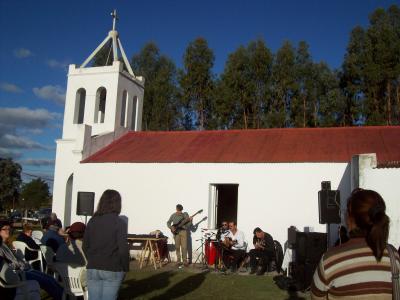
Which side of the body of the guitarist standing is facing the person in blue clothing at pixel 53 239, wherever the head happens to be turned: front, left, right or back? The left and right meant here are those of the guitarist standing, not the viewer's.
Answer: front

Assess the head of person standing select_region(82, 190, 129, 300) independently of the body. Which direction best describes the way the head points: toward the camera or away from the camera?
away from the camera

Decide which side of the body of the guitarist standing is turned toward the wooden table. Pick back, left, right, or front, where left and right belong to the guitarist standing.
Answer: right

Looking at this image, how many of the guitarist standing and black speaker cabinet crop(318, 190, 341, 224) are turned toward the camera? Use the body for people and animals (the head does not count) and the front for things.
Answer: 2

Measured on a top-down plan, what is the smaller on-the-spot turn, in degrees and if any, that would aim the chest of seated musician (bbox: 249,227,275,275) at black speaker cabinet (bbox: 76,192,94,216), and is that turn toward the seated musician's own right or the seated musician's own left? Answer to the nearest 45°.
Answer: approximately 45° to the seated musician's own right

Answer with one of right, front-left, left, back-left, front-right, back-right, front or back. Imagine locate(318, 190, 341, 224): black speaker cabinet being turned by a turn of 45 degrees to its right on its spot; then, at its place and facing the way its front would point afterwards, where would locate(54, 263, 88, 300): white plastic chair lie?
front

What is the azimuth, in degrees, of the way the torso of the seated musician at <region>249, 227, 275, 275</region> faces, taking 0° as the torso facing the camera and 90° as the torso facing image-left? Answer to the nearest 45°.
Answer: approximately 45°

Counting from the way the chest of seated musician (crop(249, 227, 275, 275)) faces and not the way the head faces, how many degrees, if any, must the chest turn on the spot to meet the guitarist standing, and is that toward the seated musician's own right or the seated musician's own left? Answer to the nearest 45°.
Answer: approximately 45° to the seated musician's own right

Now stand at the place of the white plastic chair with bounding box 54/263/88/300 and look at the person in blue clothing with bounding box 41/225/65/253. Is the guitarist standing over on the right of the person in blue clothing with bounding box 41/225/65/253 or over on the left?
right

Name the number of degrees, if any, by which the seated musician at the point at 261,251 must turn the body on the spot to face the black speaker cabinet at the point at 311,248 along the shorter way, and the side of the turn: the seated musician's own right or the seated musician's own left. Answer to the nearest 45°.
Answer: approximately 90° to the seated musician's own left

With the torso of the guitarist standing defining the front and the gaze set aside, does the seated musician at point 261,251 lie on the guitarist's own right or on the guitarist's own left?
on the guitarist's own left

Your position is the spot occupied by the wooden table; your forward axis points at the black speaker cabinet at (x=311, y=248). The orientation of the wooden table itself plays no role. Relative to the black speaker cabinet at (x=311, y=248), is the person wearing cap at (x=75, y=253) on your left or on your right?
right

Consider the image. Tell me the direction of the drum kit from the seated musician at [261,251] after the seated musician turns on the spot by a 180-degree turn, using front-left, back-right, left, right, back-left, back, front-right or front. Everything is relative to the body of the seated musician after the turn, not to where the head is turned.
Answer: left

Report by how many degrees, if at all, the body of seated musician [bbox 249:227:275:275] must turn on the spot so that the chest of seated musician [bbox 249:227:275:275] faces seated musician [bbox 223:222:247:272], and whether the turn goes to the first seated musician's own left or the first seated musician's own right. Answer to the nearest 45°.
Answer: approximately 45° to the first seated musician's own right

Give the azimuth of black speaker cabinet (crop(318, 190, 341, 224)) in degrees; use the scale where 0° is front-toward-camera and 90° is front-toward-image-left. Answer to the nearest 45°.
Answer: approximately 0°

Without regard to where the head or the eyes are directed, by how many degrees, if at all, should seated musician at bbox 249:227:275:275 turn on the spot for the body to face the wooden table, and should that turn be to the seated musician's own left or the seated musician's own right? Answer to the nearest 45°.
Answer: approximately 45° to the seated musician's own right

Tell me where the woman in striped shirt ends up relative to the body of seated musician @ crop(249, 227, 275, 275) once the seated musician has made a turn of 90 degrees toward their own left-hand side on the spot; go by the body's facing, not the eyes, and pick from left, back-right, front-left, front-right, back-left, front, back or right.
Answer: front-right
